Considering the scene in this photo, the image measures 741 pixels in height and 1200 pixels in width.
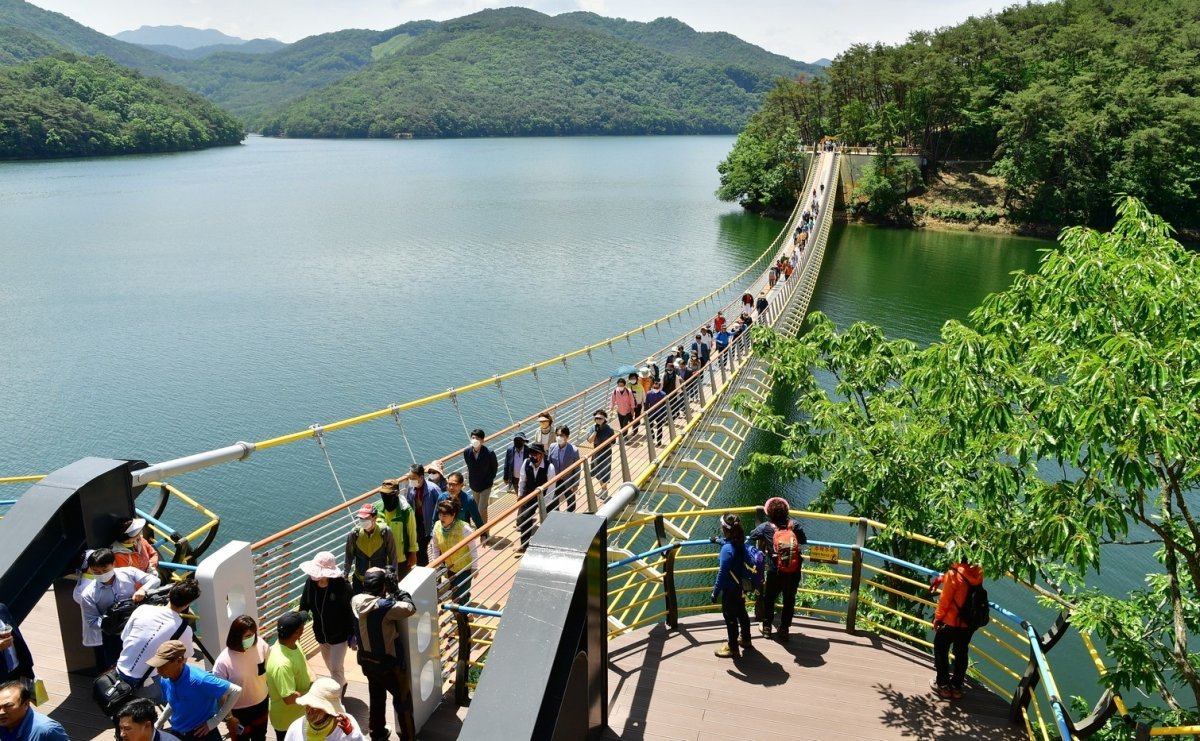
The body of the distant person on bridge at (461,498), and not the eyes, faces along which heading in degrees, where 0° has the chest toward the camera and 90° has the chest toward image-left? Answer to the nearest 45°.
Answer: approximately 45°

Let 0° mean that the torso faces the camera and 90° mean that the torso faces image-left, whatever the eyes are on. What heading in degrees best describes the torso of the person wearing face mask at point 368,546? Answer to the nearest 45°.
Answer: approximately 0°

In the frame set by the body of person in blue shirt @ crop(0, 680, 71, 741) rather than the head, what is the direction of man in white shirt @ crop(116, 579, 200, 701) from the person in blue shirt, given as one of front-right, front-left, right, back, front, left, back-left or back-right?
back

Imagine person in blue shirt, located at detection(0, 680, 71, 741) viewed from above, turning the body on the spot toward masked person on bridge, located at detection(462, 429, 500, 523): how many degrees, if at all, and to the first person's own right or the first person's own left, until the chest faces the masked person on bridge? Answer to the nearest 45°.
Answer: approximately 180°

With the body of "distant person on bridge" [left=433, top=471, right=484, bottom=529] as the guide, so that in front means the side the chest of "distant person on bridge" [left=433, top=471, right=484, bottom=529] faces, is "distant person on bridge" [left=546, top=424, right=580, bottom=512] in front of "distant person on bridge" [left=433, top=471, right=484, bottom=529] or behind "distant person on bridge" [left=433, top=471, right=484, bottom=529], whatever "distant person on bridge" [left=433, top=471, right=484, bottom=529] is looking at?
behind

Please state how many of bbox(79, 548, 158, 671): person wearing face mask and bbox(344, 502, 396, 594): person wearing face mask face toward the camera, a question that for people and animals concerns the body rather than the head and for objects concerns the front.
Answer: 2

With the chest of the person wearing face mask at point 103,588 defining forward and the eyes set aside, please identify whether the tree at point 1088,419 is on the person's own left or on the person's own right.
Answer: on the person's own left

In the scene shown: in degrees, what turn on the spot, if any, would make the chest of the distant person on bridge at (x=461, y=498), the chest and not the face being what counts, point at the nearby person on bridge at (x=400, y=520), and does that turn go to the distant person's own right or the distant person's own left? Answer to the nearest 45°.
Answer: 0° — they already face them

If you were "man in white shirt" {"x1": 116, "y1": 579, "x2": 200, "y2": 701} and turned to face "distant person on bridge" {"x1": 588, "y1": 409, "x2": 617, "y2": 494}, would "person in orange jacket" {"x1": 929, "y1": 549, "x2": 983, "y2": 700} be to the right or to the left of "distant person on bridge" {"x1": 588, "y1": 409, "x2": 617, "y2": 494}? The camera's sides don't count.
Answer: right

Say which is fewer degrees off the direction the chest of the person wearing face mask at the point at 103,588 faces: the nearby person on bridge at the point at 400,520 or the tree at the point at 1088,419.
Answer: the tree

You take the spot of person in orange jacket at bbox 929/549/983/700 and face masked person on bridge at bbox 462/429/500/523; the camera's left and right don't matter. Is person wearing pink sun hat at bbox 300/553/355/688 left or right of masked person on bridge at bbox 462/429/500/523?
left
